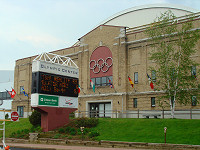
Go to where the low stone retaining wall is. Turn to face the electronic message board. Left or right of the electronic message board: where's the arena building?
right

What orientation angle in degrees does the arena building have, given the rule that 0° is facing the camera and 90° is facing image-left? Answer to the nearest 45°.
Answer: approximately 45°

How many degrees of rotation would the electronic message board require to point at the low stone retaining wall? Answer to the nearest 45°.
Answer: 0° — it already faces it

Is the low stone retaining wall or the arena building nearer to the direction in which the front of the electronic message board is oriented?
the low stone retaining wall

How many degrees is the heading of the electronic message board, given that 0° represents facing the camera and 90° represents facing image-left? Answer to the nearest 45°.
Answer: approximately 315°
